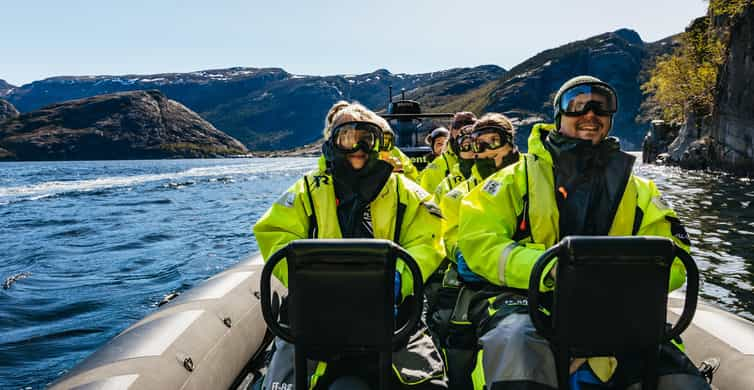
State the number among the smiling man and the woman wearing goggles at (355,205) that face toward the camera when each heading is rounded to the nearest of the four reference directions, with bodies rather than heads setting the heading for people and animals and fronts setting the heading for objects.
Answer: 2

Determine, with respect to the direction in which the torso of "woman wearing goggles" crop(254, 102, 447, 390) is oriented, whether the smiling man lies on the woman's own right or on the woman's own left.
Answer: on the woman's own left

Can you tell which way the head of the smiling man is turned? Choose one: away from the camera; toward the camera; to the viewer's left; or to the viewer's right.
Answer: toward the camera

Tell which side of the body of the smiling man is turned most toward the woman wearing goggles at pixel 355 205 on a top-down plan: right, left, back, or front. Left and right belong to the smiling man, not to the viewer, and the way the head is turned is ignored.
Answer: right

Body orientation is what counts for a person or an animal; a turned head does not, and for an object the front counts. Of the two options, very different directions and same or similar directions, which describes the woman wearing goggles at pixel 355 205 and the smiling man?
same or similar directions

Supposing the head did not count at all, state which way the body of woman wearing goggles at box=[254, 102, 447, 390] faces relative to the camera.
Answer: toward the camera

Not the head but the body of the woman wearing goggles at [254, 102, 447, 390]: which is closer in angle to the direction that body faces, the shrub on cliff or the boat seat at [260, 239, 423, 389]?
the boat seat

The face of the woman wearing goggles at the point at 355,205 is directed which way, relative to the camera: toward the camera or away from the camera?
toward the camera
